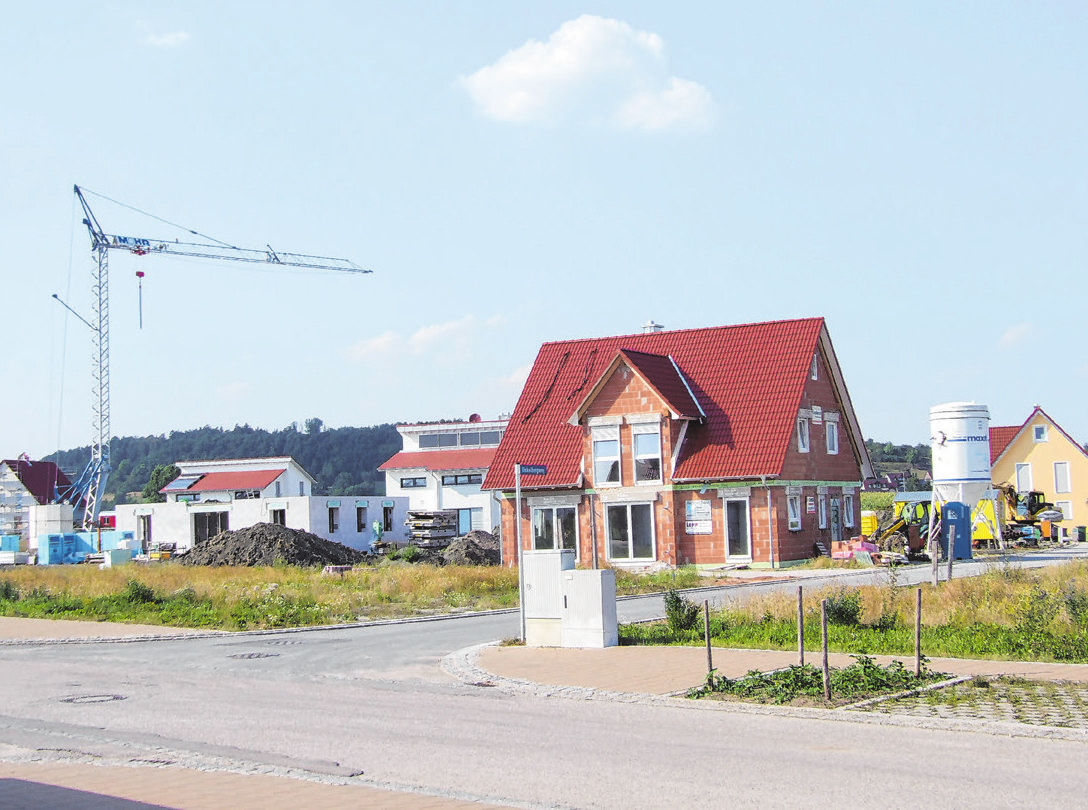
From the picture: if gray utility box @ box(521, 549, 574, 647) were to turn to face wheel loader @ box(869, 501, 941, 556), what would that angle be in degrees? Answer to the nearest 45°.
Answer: approximately 135° to its left

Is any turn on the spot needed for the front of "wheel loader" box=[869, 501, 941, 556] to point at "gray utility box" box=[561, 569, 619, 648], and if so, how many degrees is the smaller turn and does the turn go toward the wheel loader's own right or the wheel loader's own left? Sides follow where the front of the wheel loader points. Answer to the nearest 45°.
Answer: approximately 45° to the wheel loader's own left

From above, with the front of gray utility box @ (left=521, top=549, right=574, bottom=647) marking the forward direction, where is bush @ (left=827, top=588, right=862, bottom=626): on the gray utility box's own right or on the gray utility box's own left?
on the gray utility box's own left

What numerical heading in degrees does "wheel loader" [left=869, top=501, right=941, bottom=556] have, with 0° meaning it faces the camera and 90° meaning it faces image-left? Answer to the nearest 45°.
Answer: approximately 45°

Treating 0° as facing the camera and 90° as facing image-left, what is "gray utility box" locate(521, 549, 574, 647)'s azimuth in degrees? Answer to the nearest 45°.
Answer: approximately 0°

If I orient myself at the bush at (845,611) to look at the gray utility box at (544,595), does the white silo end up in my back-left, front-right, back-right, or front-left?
back-right

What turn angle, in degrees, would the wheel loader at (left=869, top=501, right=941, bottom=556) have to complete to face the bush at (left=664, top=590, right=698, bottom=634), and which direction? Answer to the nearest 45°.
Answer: approximately 45° to its left

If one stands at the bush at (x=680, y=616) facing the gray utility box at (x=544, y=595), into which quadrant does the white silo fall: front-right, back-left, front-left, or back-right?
back-right

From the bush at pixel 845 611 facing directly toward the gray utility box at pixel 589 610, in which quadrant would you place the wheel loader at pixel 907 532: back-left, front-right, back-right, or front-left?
back-right

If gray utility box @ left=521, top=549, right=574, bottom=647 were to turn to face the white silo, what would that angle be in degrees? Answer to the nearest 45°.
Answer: approximately 135° to its left

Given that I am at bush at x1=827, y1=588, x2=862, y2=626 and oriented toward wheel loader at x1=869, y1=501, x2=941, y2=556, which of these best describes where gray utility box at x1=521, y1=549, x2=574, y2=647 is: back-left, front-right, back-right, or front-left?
back-left

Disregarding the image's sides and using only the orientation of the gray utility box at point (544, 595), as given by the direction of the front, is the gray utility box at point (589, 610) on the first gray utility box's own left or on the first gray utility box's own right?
on the first gray utility box's own left
